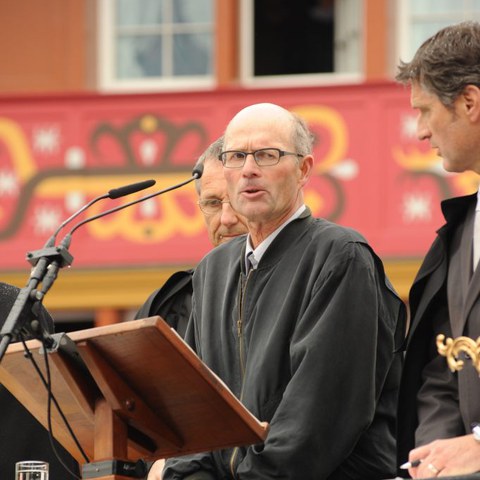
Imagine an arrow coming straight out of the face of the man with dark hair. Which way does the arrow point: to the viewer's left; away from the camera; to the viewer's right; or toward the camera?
to the viewer's left

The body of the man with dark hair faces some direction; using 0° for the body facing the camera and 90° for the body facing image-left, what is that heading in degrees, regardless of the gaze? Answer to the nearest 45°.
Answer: approximately 45°

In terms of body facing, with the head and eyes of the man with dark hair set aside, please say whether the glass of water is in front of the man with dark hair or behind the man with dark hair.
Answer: in front

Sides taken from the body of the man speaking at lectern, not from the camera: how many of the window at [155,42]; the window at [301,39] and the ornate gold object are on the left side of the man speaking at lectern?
1

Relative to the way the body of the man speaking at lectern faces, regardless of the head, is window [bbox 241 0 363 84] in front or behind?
behind

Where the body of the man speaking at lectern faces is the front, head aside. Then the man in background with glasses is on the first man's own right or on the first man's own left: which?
on the first man's own right

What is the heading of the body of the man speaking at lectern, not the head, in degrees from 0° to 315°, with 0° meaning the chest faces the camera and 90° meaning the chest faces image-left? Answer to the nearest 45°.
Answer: approximately 45°
